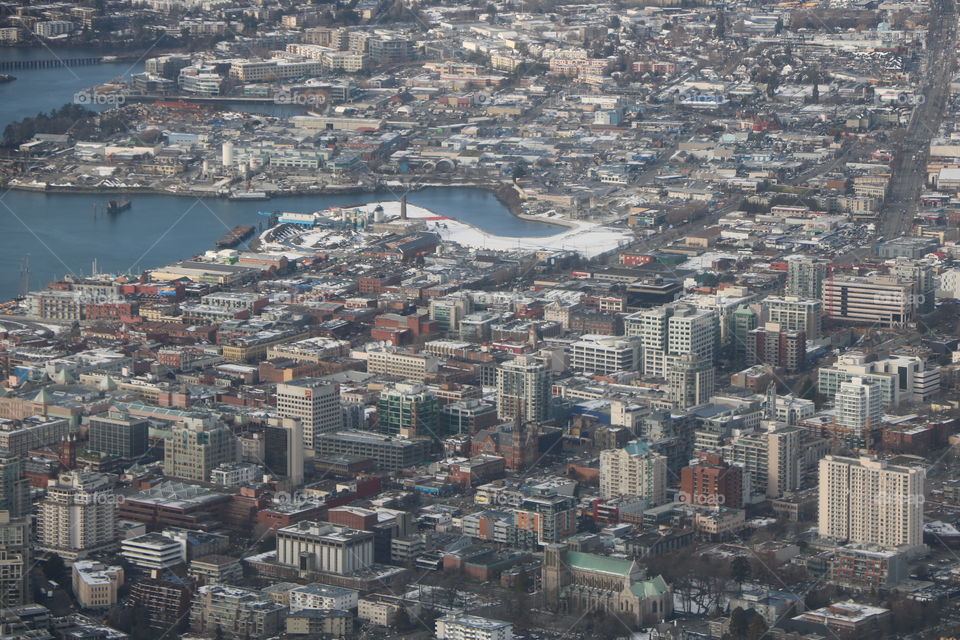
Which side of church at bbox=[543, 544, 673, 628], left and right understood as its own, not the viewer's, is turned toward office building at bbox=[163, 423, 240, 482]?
front

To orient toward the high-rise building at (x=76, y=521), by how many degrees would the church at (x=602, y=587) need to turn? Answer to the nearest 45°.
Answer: approximately 45° to its left

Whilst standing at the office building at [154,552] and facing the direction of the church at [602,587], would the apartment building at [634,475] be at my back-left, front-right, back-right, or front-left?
front-left

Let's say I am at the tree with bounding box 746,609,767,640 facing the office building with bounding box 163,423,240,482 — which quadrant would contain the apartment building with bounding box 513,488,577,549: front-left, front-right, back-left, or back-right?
front-right

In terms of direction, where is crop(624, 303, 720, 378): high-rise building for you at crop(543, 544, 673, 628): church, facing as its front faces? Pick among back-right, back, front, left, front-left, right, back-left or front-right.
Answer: front-right

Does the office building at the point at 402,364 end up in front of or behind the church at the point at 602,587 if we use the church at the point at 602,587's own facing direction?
in front

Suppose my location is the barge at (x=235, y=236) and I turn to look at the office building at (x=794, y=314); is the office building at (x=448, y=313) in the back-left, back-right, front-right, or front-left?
front-right

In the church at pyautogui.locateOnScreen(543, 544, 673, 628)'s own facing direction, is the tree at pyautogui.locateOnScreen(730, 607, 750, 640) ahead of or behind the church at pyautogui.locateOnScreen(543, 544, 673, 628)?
behind

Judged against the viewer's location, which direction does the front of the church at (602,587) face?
facing away from the viewer and to the left of the viewer

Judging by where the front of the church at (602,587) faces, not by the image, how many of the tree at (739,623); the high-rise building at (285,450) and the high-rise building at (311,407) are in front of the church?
2

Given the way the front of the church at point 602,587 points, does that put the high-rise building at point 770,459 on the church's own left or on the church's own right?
on the church's own right

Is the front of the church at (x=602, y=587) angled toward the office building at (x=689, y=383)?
no

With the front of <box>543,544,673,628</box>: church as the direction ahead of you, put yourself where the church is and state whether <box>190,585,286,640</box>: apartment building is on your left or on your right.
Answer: on your left

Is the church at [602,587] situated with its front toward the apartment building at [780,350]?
no

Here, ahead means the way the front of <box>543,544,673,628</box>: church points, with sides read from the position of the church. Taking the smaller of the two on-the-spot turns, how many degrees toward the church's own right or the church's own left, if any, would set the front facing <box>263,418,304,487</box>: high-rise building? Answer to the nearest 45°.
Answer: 0° — it already faces it

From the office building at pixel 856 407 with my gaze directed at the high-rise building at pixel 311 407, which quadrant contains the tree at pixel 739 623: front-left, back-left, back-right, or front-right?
front-left
